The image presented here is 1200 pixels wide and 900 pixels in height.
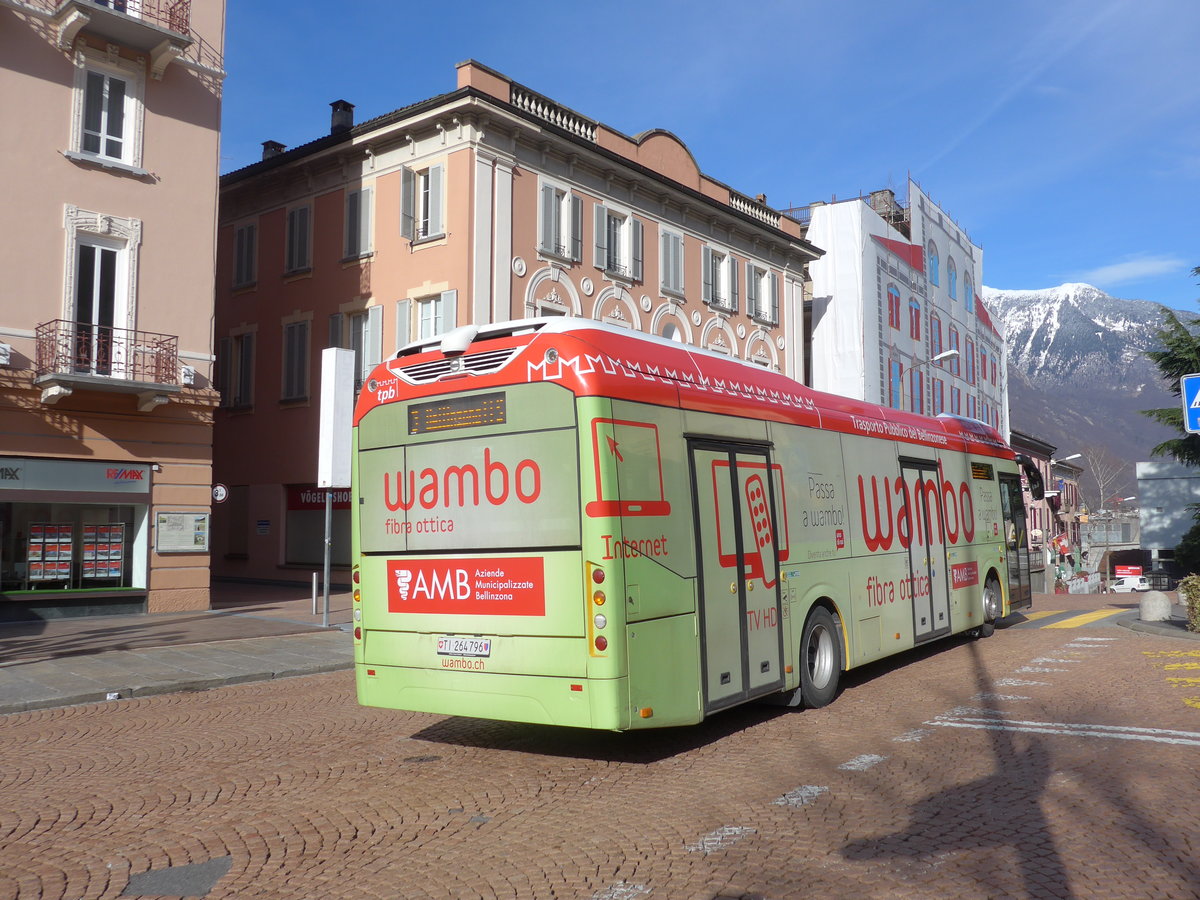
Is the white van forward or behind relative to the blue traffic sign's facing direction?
behind

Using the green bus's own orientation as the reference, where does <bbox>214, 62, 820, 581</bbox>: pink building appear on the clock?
The pink building is roughly at 10 o'clock from the green bus.

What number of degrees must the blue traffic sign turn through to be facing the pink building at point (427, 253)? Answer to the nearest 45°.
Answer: approximately 90° to its right

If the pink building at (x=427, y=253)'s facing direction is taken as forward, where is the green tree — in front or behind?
in front

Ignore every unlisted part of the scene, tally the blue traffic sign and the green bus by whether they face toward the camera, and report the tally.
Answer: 1

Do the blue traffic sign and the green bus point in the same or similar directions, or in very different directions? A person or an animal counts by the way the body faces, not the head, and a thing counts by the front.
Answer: very different directions

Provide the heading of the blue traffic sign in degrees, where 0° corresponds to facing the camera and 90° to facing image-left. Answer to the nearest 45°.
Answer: approximately 0°

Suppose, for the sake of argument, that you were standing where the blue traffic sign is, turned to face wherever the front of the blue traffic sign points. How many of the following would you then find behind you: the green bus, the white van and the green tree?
2

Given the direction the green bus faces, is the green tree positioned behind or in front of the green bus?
in front

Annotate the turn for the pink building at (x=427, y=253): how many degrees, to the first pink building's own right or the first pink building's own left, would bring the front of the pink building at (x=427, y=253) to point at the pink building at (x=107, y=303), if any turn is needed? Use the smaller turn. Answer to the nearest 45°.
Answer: approximately 90° to the first pink building's own right

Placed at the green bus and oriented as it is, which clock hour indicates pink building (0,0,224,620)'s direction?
The pink building is roughly at 9 o'clock from the green bus.

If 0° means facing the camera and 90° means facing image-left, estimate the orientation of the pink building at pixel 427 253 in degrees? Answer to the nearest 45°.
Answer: approximately 315°
